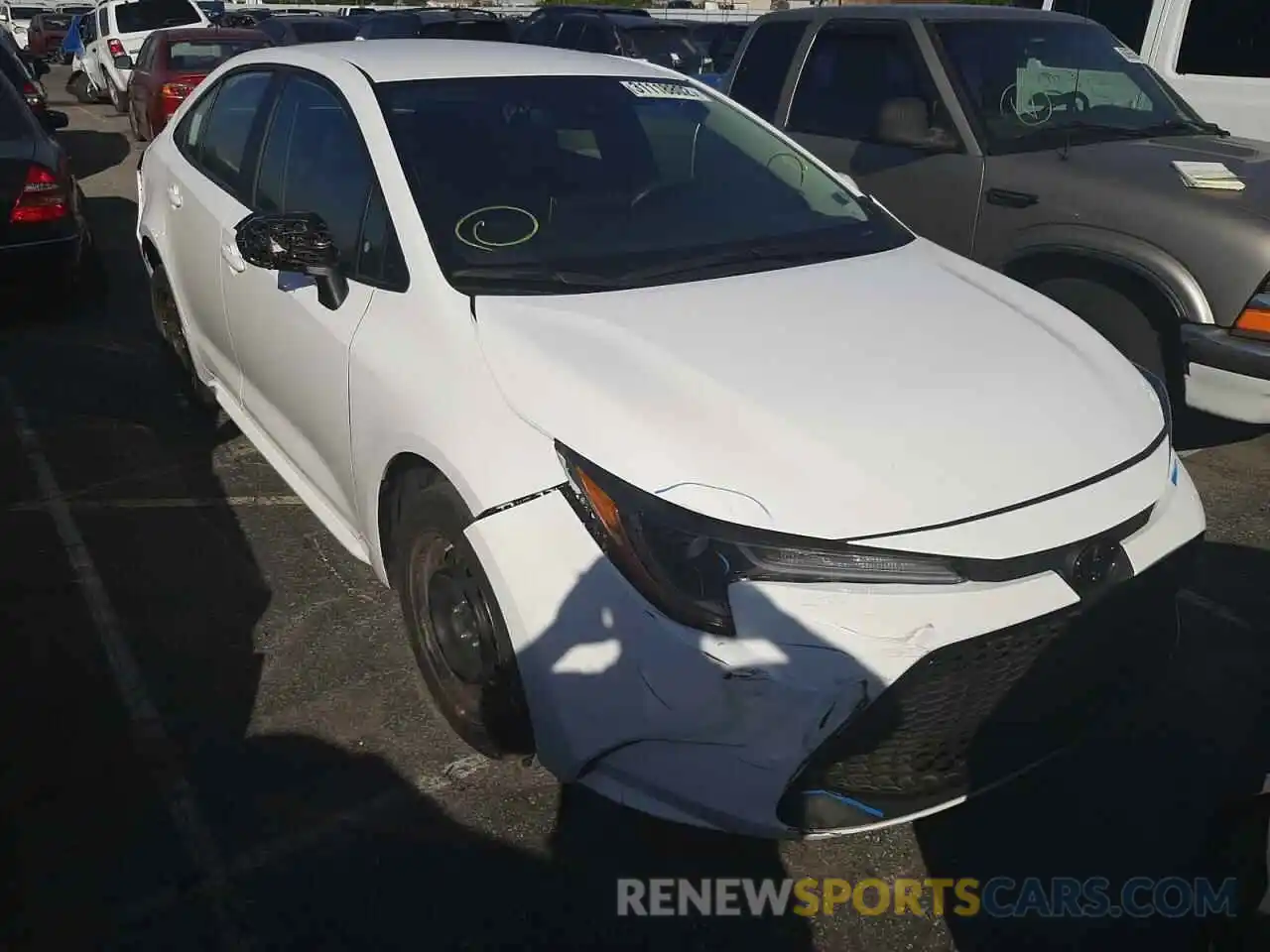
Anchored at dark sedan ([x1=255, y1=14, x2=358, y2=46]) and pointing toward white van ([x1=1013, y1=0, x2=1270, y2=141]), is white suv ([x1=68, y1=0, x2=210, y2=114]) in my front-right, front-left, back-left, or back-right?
back-right

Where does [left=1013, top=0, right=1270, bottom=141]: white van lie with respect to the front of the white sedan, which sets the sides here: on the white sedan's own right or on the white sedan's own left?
on the white sedan's own left

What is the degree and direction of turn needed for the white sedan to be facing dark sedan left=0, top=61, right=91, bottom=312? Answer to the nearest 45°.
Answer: approximately 180°

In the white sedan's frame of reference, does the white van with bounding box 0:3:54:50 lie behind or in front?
behind

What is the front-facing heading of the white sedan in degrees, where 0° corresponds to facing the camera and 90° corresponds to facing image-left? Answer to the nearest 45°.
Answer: approximately 315°

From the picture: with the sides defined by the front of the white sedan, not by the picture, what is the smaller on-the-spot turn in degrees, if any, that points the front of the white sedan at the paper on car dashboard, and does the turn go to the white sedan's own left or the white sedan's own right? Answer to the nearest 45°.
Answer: approximately 90° to the white sedan's own left

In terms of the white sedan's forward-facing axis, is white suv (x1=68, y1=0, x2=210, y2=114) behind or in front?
behind

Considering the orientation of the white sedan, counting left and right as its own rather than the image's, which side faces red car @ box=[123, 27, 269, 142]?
back
